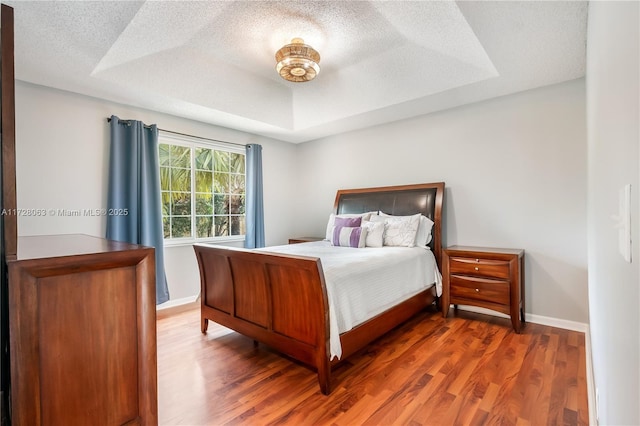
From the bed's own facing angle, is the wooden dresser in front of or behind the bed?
in front

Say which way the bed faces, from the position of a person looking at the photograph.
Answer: facing the viewer and to the left of the viewer

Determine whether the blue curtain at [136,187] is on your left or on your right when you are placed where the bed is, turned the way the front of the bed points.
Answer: on your right

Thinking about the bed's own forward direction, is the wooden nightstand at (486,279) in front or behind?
behind

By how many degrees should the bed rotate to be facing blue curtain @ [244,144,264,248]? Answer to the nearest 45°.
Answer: approximately 135° to its right
